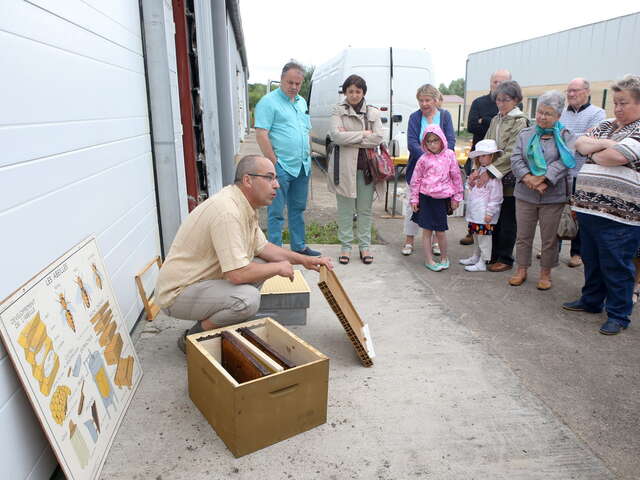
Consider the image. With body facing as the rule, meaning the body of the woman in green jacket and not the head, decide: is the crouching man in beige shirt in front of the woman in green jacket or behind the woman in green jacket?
in front

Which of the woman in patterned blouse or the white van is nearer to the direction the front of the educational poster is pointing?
the woman in patterned blouse

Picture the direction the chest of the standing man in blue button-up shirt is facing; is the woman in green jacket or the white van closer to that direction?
the woman in green jacket

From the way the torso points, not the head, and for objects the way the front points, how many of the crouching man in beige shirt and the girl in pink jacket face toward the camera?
1

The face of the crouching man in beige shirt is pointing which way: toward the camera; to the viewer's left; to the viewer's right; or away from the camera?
to the viewer's right

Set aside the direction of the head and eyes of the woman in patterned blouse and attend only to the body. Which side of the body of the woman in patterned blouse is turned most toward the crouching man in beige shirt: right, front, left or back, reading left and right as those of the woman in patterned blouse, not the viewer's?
front

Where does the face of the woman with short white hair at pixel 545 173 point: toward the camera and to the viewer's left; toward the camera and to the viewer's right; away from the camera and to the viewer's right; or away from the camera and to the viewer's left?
toward the camera and to the viewer's left

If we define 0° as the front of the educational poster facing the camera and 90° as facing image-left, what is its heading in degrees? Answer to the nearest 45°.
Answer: approximately 315°

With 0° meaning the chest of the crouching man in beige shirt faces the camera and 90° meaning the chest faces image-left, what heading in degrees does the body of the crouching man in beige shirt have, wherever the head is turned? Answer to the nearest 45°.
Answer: approximately 270°
